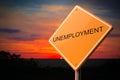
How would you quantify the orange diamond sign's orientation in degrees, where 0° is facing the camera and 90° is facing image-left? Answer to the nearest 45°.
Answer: approximately 45°
